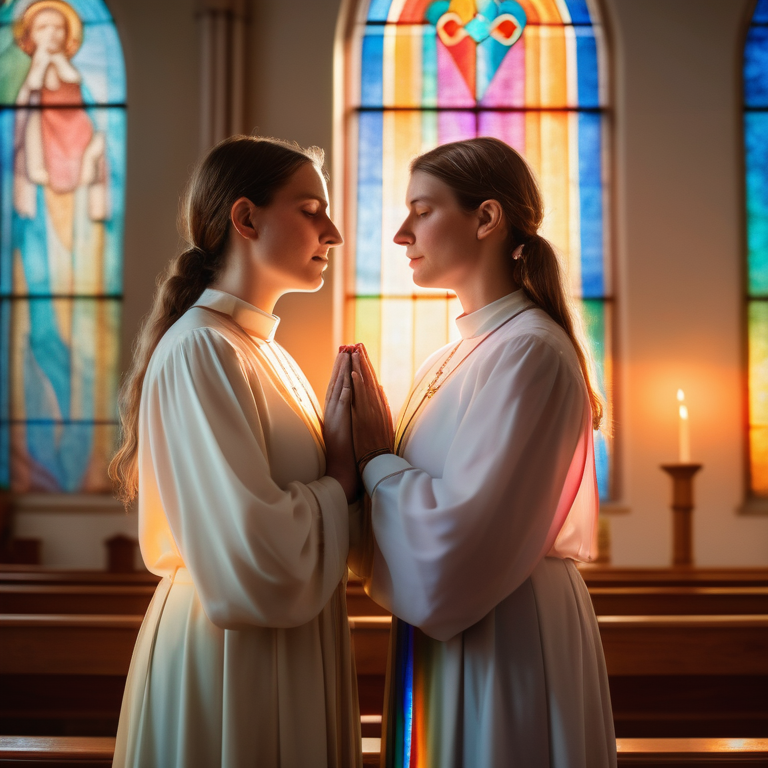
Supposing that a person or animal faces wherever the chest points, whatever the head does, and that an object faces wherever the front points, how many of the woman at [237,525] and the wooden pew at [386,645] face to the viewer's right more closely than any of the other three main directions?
1

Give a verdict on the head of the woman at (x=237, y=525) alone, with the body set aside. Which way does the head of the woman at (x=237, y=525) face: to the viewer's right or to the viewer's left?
to the viewer's right

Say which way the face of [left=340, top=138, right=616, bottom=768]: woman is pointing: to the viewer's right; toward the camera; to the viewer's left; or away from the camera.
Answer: to the viewer's left

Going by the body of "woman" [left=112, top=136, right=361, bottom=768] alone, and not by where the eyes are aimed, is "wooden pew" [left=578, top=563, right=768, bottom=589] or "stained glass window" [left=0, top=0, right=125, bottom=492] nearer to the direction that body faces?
the wooden pew

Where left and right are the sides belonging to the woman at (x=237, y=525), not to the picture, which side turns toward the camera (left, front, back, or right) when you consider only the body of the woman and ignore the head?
right

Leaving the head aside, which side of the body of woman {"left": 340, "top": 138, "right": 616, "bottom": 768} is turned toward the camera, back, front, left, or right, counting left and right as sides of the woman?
left

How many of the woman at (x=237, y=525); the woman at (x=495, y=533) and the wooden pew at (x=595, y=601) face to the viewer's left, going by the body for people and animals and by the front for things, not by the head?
1

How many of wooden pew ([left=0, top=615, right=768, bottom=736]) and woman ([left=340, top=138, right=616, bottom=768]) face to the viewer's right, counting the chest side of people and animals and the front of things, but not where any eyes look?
0

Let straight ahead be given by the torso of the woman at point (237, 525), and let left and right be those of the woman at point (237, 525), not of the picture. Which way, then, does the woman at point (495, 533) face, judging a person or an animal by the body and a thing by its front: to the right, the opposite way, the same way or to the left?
the opposite way

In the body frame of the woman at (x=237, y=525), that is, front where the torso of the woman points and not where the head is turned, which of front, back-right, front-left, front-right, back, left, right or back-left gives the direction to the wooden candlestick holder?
front-left

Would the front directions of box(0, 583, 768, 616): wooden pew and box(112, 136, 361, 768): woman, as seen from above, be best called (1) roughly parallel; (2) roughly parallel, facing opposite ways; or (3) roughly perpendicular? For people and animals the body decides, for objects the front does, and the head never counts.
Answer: roughly perpendicular
